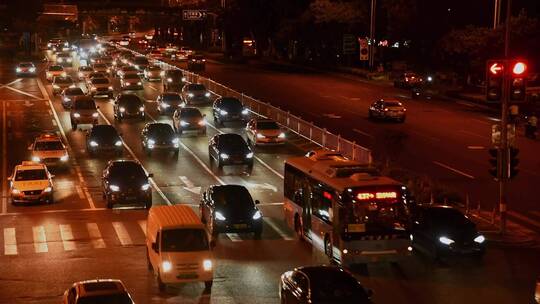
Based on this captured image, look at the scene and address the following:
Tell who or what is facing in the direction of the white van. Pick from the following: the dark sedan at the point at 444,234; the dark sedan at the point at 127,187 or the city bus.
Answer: the dark sedan at the point at 127,187

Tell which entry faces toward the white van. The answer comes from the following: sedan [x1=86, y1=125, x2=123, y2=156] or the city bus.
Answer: the sedan

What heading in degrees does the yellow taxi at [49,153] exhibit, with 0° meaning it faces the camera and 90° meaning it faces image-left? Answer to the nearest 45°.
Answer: approximately 0°

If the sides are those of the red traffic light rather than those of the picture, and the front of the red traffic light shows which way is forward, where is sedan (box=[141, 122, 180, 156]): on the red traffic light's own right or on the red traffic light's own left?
on the red traffic light's own right

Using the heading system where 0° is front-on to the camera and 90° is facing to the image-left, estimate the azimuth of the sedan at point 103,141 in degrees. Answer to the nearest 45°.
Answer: approximately 0°

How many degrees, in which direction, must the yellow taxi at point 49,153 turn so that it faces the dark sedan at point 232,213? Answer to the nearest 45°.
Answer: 0° — it already faces it

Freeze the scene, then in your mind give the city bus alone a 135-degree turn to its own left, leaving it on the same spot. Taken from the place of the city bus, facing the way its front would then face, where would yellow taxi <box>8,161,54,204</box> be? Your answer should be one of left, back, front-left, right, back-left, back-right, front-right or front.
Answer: front-left

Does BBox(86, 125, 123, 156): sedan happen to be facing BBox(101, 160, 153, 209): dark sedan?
yes
